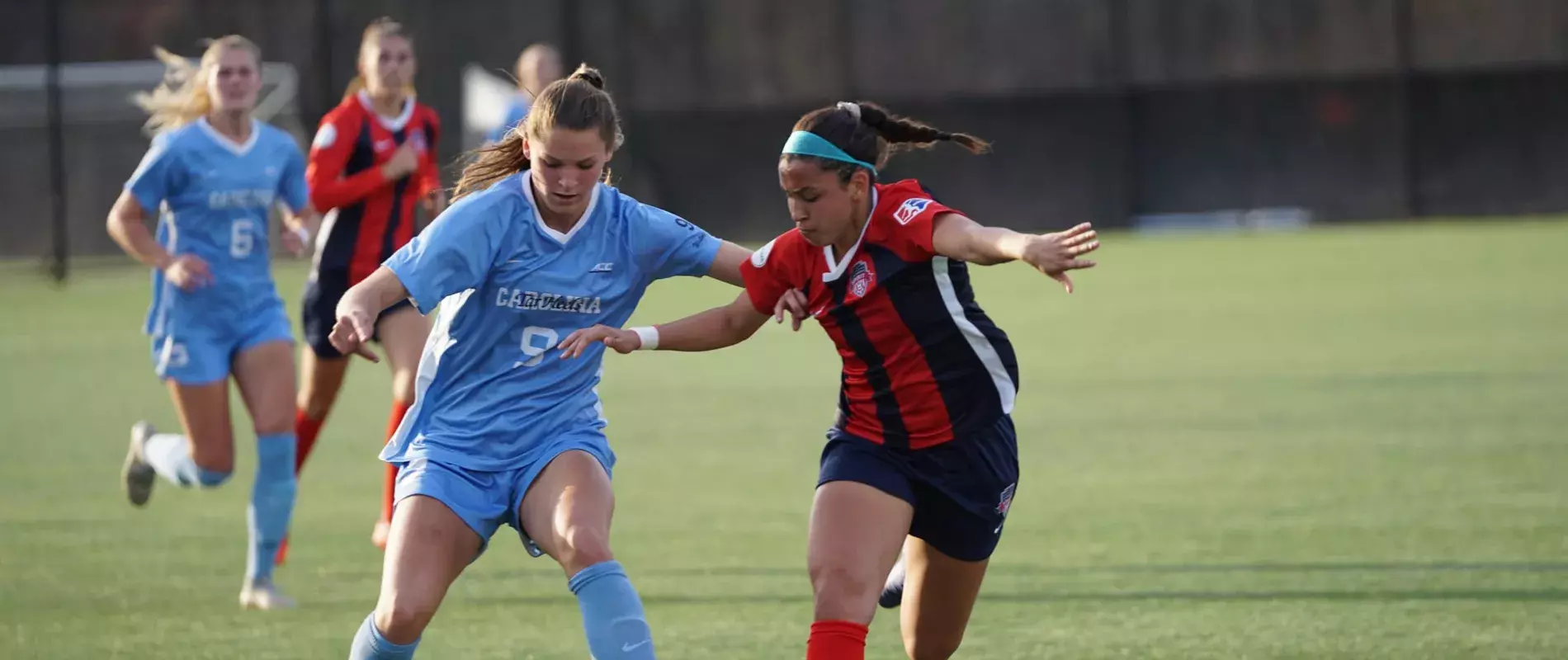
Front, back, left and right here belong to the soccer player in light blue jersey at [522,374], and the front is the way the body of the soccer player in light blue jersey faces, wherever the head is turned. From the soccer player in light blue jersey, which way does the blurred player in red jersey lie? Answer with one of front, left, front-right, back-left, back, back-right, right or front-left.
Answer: back

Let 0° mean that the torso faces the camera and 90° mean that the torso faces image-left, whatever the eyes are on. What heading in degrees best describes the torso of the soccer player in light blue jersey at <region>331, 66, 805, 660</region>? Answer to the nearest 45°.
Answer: approximately 0°

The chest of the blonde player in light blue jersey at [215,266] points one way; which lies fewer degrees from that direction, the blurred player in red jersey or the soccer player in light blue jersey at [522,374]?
the soccer player in light blue jersey

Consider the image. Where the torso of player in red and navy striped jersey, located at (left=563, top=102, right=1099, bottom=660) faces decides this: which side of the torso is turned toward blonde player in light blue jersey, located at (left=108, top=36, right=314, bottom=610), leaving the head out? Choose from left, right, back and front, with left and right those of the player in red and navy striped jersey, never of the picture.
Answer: right

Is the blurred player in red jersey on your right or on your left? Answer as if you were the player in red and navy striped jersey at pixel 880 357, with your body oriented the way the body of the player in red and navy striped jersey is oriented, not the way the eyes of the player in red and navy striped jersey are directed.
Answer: on your right

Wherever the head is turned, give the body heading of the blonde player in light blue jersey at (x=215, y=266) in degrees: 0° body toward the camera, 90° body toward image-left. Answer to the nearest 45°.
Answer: approximately 315°
